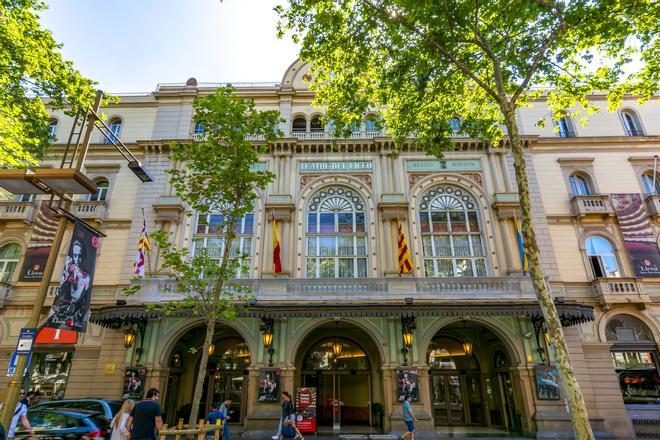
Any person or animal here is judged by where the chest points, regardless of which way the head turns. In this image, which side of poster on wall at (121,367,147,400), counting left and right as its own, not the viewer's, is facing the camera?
front

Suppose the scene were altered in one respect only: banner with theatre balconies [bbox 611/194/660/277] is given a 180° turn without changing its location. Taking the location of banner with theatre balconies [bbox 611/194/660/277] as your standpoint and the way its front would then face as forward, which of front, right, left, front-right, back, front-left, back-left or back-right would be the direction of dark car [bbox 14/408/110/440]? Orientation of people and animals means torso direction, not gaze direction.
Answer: back-left

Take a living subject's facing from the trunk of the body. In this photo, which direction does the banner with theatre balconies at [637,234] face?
toward the camera

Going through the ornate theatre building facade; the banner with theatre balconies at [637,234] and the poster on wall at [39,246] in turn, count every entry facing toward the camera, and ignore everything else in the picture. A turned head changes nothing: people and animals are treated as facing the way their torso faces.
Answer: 3

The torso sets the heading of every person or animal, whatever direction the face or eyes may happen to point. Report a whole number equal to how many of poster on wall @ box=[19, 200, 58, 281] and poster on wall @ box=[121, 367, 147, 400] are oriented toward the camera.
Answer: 2

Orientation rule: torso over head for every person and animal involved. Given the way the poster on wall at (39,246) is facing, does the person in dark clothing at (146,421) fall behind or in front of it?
in front

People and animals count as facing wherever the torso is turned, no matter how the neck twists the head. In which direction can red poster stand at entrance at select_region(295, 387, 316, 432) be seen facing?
toward the camera

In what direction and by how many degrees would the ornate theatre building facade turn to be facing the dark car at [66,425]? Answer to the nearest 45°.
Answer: approximately 45° to its right

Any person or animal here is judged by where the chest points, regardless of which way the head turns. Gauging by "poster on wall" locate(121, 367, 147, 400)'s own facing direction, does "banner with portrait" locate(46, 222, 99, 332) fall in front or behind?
in front

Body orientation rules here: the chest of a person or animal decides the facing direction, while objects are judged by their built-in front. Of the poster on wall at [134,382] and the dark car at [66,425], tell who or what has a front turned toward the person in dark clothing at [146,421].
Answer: the poster on wall

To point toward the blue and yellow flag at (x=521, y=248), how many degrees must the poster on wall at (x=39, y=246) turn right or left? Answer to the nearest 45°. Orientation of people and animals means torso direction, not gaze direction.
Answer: approximately 45° to its left

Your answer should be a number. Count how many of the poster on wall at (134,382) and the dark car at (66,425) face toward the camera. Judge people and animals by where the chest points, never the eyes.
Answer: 1

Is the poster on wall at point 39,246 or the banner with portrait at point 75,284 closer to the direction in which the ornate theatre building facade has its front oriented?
the banner with portrait
